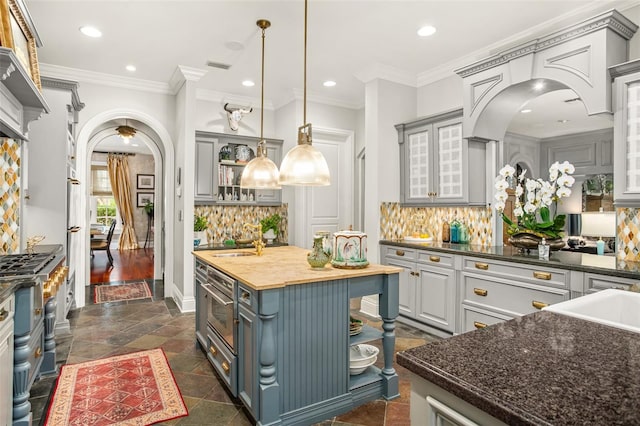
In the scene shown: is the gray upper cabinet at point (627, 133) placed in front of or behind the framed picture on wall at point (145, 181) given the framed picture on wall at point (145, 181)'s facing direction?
in front

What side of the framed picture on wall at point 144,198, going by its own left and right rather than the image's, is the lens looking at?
front

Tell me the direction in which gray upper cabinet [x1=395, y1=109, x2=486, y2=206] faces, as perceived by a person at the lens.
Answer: facing the viewer and to the left of the viewer

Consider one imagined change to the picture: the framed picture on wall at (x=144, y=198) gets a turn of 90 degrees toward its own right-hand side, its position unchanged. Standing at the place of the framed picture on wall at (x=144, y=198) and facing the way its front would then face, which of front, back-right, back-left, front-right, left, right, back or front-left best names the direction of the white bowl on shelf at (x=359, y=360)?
left

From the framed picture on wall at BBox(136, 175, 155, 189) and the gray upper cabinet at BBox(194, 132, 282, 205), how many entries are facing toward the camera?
2

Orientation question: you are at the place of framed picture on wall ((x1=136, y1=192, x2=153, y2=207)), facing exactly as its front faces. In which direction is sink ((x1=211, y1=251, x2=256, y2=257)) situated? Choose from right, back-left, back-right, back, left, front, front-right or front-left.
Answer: front

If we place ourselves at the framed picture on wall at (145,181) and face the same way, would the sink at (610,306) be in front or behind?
in front

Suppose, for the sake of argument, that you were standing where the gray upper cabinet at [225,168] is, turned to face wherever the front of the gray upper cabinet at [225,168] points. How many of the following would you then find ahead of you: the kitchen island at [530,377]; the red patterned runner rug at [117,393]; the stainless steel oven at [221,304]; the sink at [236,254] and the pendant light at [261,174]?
5

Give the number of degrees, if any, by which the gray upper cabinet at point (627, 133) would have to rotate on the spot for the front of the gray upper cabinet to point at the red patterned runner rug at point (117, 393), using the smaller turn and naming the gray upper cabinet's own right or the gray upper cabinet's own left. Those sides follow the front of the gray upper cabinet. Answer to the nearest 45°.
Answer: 0° — it already faces it

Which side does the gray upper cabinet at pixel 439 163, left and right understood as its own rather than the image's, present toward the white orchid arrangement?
left

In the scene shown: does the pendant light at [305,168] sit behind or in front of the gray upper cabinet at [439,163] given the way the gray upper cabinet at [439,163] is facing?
in front

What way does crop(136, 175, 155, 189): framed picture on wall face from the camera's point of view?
toward the camera

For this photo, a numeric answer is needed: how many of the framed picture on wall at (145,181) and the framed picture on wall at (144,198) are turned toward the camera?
2

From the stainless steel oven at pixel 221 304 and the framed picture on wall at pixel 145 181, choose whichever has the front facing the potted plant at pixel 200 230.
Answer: the framed picture on wall

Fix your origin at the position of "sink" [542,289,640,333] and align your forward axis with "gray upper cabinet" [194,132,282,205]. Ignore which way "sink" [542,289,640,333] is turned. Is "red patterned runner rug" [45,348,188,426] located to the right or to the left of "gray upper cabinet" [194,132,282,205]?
left

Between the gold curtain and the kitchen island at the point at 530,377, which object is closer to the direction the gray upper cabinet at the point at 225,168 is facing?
the kitchen island

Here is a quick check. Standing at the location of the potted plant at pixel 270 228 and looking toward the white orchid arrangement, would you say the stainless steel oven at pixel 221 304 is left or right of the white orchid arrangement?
right

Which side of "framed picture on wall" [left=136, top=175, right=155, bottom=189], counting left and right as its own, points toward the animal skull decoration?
front
